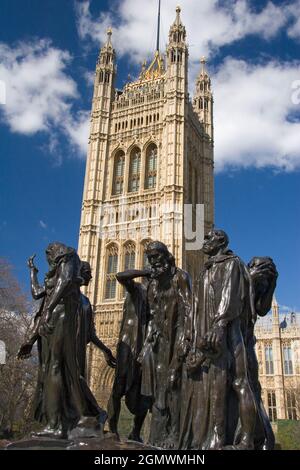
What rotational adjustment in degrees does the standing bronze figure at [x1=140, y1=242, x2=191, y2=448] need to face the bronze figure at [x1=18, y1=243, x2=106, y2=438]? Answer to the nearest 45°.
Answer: approximately 45° to its right

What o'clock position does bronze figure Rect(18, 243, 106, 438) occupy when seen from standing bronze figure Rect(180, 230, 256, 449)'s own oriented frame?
The bronze figure is roughly at 2 o'clock from the standing bronze figure.

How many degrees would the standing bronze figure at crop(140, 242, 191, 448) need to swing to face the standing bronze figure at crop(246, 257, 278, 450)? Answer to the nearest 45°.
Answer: approximately 90° to its left

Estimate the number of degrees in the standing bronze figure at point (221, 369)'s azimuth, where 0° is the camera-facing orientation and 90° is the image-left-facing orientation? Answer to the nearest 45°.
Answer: approximately 45°

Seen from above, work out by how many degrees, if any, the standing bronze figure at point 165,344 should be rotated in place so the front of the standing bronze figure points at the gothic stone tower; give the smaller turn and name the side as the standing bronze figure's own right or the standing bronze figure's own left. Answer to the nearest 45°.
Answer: approximately 135° to the standing bronze figure's own right

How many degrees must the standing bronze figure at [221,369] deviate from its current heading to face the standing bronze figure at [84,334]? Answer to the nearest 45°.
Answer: approximately 90° to its right

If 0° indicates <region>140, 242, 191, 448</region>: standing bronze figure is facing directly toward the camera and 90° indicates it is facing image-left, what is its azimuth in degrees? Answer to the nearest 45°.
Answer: approximately 45°
